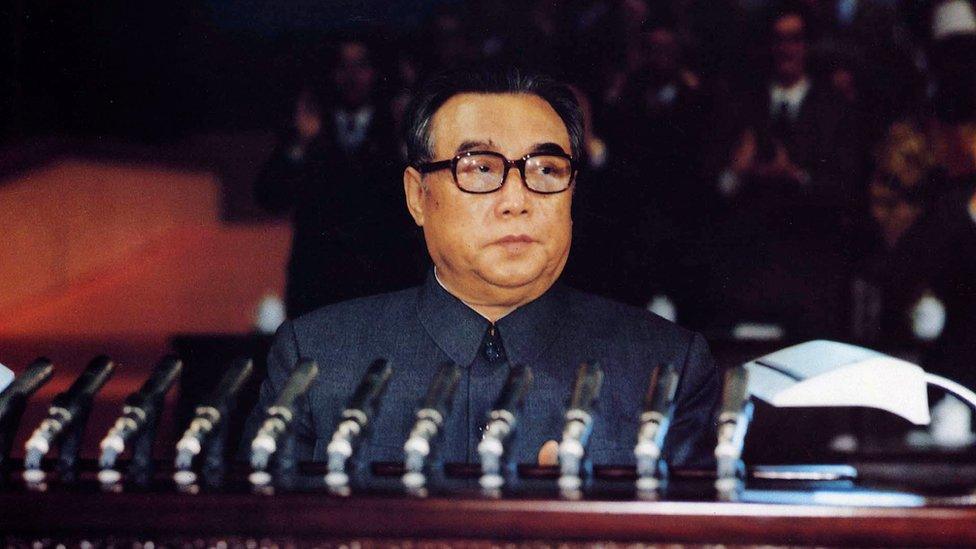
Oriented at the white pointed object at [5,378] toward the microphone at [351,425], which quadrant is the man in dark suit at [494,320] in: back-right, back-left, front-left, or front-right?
front-left

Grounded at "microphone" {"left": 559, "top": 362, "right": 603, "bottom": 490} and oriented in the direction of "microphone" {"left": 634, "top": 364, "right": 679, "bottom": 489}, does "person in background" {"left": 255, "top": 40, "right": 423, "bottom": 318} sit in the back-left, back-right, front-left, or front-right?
back-left

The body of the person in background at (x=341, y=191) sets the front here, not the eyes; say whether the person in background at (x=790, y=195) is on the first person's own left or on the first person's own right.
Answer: on the first person's own left

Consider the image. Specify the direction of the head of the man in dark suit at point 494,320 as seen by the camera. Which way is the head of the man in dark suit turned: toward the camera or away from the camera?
toward the camera

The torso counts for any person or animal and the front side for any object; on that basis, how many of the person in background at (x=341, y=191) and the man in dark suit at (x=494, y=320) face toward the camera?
2

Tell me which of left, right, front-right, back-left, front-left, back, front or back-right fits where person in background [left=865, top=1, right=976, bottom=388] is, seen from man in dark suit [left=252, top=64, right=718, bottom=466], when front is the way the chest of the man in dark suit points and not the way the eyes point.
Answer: back-left

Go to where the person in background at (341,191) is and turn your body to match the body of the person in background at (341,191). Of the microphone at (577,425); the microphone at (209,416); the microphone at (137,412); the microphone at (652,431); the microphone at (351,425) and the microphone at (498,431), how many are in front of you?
6

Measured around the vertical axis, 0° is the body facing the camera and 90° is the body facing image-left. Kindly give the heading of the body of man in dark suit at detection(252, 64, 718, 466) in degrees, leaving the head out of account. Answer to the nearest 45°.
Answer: approximately 0°

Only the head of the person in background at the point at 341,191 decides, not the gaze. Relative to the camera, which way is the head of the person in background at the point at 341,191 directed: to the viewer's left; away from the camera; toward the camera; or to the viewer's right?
toward the camera

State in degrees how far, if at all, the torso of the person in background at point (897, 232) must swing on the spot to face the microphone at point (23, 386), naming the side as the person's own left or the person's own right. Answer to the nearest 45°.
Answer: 0° — they already face it

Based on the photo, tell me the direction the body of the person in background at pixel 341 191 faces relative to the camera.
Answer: toward the camera

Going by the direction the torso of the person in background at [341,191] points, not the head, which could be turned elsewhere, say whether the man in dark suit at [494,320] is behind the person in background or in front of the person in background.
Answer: in front

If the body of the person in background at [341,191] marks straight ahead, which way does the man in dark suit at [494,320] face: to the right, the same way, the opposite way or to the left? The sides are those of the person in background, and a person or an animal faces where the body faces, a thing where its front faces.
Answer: the same way

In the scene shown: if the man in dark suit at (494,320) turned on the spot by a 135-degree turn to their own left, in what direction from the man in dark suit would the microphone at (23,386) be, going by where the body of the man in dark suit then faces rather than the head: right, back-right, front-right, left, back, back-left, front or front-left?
back

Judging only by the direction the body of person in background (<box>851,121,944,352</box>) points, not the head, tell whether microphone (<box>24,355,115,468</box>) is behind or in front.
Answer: in front

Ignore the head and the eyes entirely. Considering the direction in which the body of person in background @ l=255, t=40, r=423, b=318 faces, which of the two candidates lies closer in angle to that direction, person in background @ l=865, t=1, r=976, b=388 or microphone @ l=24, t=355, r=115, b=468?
the microphone

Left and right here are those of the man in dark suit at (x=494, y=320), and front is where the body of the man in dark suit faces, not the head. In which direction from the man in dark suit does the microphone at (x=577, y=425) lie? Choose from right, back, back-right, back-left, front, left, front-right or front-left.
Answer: front

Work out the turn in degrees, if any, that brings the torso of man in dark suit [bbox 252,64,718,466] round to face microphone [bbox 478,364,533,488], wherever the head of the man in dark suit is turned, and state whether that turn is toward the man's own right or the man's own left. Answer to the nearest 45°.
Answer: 0° — they already face it

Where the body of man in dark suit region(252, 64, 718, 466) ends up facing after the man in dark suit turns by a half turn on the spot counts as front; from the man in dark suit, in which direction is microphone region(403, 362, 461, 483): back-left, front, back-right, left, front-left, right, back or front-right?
back
